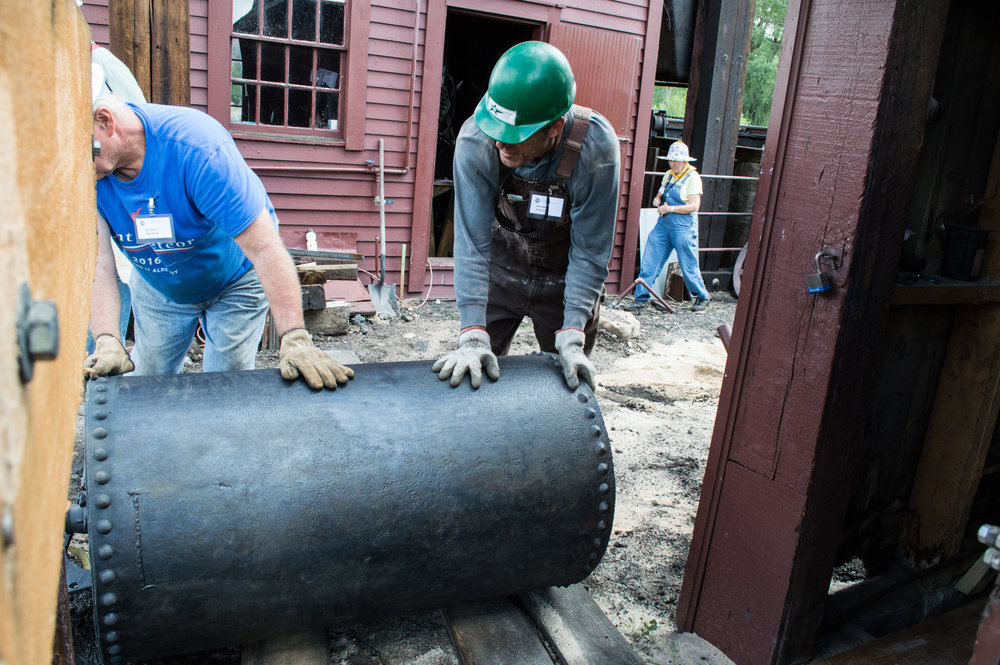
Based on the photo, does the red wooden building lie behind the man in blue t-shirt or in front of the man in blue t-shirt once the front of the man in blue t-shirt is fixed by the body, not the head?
behind

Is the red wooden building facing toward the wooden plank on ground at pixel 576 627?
yes

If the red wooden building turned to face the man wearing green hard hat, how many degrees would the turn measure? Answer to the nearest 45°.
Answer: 0° — it already faces them

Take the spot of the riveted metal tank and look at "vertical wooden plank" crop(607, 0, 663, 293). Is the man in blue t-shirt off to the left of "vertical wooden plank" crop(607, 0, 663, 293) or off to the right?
left

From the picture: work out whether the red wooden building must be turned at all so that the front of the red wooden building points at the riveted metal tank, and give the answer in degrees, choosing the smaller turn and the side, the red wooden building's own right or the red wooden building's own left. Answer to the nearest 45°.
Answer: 0° — it already faces it

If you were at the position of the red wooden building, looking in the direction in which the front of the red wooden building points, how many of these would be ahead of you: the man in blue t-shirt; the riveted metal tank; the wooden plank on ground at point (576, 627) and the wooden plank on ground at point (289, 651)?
4
